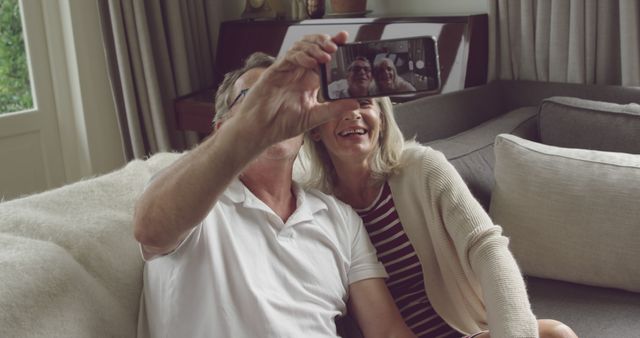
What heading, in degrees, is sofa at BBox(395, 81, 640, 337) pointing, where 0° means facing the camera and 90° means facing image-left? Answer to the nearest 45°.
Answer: approximately 0°

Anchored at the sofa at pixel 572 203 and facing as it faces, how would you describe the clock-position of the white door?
The white door is roughly at 4 o'clock from the sofa.

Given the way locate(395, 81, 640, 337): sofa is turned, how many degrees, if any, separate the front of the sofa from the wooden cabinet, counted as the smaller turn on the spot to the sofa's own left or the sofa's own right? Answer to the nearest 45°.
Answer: approximately 135° to the sofa's own right

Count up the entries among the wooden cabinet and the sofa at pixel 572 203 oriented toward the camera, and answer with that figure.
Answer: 2

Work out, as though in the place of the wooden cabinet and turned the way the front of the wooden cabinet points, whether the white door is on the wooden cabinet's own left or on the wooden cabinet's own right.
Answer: on the wooden cabinet's own right

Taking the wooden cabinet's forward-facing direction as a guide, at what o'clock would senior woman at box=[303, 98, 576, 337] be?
The senior woman is roughly at 12 o'clock from the wooden cabinet.

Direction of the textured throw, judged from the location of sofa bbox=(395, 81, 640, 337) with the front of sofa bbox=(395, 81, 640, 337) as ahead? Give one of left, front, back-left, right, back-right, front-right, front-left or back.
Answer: front-right

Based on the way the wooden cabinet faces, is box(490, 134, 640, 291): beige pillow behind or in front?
in front

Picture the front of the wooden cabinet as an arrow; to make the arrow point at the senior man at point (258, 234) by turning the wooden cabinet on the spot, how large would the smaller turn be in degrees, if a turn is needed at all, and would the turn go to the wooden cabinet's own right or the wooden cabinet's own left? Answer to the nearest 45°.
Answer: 0° — it already faces them

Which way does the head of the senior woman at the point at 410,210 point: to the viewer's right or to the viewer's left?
to the viewer's left

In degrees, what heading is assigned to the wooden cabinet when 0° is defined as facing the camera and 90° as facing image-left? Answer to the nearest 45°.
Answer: approximately 0°
